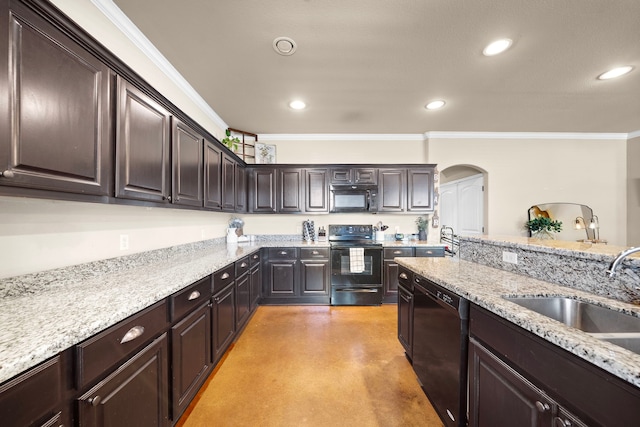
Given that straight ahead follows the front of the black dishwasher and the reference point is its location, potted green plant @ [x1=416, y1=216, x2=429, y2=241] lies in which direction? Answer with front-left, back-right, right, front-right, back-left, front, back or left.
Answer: back-right

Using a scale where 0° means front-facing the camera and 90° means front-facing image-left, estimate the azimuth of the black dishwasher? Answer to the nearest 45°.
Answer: approximately 45°

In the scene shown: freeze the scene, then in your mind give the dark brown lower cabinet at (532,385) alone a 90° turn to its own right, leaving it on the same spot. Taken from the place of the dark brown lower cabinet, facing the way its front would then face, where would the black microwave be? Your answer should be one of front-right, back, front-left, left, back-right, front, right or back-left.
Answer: front

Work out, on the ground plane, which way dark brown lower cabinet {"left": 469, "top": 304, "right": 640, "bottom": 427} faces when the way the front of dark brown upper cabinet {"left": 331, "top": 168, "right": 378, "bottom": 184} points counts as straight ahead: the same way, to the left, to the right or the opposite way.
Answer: to the right

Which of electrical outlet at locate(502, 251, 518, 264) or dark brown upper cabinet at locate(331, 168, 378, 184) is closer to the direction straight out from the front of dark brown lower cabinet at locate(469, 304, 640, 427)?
the dark brown upper cabinet

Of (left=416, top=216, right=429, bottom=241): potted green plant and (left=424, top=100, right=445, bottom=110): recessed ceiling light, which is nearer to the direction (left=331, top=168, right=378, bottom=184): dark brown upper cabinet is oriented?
the recessed ceiling light

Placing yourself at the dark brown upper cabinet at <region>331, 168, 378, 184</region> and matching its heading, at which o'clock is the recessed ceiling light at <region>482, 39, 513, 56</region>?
The recessed ceiling light is roughly at 11 o'clock from the dark brown upper cabinet.

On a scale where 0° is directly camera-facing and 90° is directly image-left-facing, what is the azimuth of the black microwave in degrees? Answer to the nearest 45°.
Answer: approximately 0°

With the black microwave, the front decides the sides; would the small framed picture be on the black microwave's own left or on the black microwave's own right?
on the black microwave's own right
